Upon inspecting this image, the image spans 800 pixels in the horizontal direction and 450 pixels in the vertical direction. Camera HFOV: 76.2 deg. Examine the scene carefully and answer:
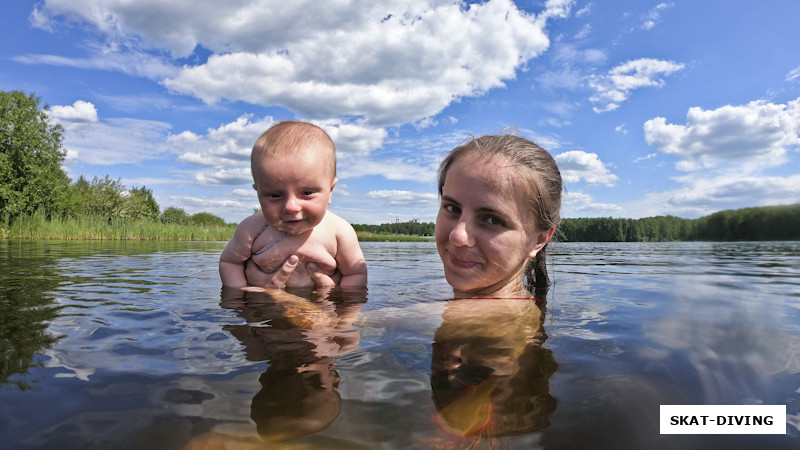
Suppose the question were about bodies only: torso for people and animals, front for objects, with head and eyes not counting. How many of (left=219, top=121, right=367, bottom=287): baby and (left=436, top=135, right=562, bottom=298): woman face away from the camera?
0

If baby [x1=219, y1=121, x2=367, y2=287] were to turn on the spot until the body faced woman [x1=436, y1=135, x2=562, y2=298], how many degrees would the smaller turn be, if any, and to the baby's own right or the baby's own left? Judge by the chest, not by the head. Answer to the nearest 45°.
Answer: approximately 45° to the baby's own left

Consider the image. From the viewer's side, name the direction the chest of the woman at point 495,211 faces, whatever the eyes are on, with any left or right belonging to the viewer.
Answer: facing the viewer and to the left of the viewer

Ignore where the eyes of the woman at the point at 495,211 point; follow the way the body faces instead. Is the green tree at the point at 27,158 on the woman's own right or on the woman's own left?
on the woman's own right

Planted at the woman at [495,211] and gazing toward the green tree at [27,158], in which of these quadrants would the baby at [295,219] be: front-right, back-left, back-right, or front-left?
front-left

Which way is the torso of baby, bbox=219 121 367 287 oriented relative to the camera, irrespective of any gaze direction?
toward the camera

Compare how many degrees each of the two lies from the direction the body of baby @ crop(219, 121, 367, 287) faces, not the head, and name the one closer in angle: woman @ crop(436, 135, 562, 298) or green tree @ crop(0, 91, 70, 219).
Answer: the woman

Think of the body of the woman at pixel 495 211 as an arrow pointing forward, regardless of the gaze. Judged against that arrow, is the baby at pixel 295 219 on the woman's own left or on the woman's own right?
on the woman's own right
